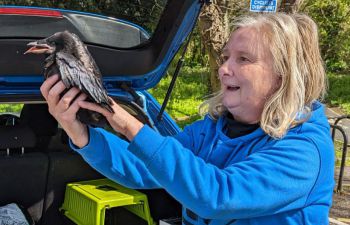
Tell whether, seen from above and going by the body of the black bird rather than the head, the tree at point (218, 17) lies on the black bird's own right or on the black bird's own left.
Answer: on the black bird's own right

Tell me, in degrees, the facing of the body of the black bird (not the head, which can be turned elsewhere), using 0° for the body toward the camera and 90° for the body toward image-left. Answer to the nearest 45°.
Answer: approximately 90°

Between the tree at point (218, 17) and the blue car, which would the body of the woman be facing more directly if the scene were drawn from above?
the blue car

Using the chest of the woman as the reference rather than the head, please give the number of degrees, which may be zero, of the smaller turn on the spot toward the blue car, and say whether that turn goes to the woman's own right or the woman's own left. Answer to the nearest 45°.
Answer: approximately 90° to the woman's own right

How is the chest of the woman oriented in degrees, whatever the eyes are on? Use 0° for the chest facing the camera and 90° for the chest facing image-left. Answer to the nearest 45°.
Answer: approximately 45°

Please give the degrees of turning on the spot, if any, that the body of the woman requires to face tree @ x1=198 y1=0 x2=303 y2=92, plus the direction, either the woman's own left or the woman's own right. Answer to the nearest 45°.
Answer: approximately 135° to the woman's own right

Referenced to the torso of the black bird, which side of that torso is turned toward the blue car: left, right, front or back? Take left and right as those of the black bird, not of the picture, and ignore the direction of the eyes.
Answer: right
